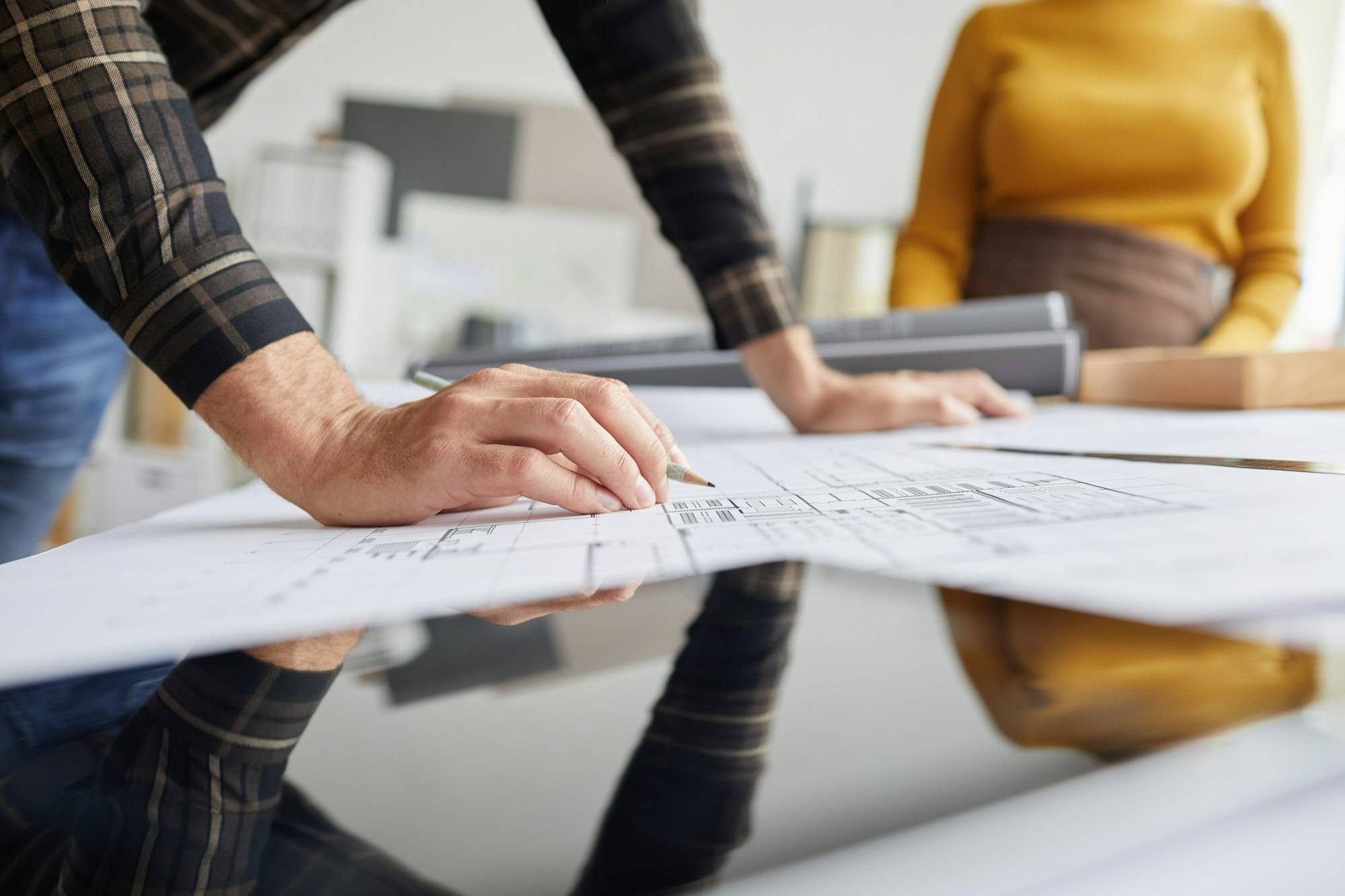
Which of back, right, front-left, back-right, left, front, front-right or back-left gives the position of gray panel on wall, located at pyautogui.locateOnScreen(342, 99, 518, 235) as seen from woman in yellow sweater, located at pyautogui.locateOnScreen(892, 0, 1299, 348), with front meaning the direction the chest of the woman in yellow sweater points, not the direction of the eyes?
back-right

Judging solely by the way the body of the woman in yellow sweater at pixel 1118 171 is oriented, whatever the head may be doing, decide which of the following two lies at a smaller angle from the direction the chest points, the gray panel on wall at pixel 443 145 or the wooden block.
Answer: the wooden block

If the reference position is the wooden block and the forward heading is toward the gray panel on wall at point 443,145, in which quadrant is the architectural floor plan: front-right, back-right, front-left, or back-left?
back-left

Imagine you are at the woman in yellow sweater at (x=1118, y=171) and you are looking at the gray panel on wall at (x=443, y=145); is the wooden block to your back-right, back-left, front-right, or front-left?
back-left

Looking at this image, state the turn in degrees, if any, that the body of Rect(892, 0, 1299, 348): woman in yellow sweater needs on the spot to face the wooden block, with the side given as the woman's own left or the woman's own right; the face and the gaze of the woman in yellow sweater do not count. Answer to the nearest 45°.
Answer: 0° — they already face it

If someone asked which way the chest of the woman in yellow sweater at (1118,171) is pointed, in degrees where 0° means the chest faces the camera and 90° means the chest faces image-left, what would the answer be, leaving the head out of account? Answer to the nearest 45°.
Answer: approximately 0°

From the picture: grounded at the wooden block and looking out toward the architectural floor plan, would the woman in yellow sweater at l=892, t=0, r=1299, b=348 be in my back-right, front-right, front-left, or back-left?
back-right

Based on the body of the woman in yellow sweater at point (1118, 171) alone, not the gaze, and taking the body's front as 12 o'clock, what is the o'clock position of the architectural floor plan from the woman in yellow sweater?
The architectural floor plan is roughly at 12 o'clock from the woman in yellow sweater.

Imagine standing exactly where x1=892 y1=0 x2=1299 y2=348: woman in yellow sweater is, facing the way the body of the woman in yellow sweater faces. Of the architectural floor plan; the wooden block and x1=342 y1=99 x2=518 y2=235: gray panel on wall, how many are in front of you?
2

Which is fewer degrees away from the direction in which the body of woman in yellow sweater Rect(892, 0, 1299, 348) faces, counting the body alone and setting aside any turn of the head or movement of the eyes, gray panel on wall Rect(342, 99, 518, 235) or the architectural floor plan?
the architectural floor plan

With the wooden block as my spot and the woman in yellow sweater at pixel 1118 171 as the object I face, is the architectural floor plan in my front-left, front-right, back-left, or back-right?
back-left
